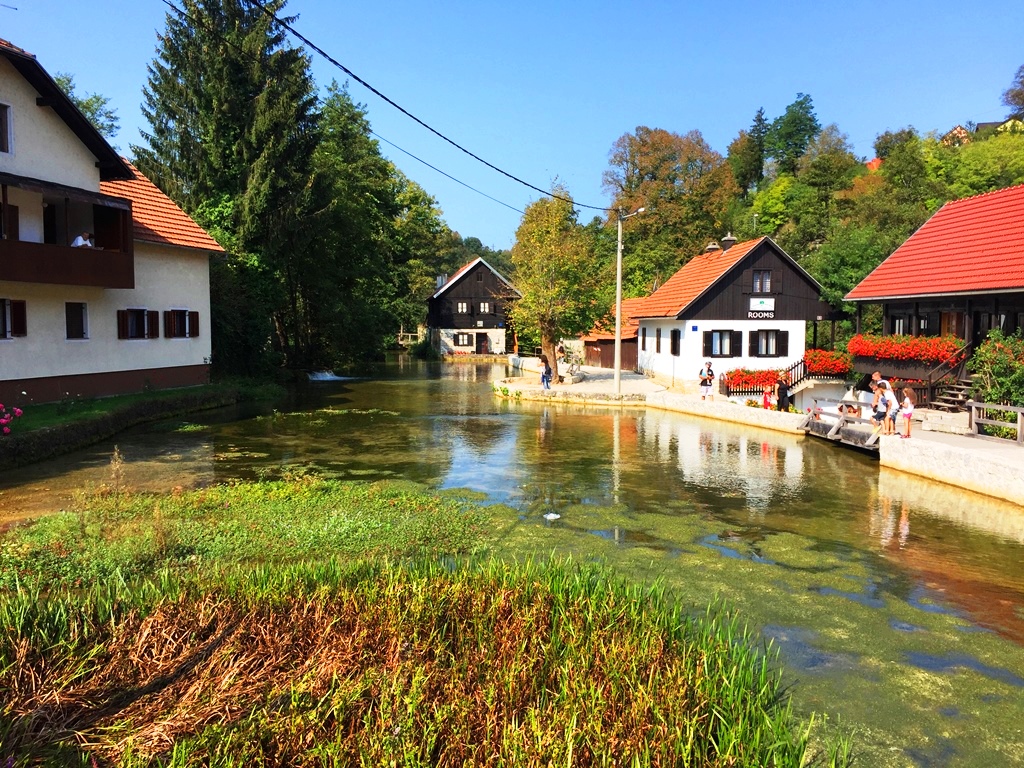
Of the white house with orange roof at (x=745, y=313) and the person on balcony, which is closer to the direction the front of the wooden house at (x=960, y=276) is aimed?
the person on balcony

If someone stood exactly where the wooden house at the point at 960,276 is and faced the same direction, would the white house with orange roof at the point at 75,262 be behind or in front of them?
in front

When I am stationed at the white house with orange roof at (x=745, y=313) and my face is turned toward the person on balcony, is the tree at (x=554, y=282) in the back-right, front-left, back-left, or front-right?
front-right

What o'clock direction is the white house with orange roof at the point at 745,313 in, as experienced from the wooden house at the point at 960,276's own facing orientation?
The white house with orange roof is roughly at 3 o'clock from the wooden house.

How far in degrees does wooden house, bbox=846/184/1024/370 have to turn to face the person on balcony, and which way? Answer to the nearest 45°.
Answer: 0° — it already faces them

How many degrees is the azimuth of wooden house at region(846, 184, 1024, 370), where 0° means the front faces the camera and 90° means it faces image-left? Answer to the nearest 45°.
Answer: approximately 45°

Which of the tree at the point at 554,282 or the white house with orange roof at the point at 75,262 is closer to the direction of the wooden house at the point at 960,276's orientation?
the white house with orange roof

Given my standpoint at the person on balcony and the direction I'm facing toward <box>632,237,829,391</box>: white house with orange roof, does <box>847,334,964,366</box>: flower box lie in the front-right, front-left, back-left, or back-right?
front-right
